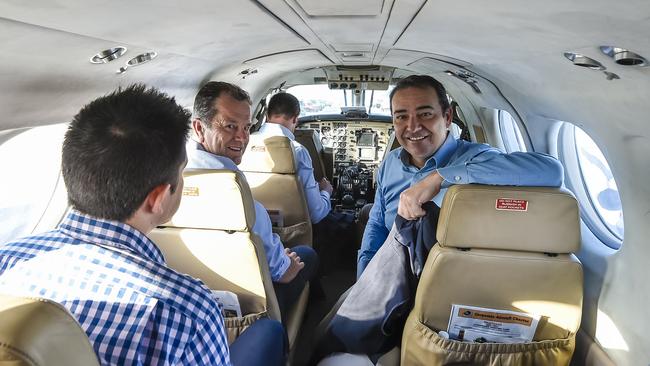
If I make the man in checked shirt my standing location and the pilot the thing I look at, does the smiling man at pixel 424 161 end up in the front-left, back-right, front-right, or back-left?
front-right

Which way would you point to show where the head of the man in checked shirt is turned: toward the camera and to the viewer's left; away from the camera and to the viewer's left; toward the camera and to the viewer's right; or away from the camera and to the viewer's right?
away from the camera and to the viewer's right

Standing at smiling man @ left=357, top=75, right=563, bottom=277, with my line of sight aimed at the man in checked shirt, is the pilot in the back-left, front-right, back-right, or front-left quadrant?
back-right

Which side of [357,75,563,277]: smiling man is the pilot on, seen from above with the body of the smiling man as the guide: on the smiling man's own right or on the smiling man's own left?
on the smiling man's own right

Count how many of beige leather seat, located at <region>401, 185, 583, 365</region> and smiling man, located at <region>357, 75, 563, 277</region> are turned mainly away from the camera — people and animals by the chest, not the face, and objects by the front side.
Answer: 1

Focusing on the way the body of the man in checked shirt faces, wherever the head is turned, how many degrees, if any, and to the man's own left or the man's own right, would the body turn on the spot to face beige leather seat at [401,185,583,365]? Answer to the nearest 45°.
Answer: approximately 45° to the man's own right

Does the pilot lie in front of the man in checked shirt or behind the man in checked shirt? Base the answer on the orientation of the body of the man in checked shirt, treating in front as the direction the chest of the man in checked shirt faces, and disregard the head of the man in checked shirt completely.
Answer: in front

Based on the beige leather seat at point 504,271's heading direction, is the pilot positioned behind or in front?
in front

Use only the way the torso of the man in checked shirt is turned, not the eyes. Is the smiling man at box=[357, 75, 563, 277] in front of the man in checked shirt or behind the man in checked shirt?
in front

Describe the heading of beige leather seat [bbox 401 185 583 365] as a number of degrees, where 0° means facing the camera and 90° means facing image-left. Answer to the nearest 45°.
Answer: approximately 180°

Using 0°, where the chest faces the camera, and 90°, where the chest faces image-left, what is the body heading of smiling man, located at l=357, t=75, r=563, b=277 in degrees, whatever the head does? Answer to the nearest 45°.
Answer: approximately 45°

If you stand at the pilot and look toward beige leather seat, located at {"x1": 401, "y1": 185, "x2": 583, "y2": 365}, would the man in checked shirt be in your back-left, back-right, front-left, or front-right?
front-right

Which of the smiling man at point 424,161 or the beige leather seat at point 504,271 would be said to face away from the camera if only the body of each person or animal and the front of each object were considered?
the beige leather seat
